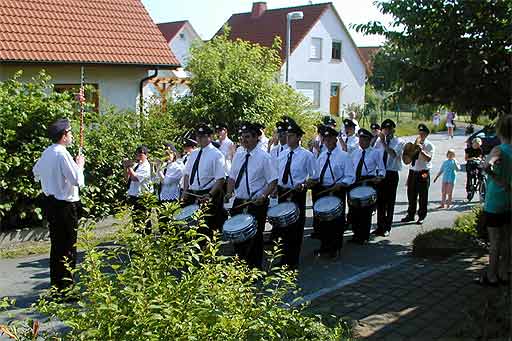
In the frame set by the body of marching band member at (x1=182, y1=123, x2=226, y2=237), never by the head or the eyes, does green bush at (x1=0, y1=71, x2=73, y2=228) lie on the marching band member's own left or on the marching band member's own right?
on the marching band member's own right

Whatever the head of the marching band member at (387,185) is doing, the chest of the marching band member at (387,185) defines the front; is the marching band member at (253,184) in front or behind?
in front

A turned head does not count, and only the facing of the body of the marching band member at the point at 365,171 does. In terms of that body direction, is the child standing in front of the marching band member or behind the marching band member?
behind

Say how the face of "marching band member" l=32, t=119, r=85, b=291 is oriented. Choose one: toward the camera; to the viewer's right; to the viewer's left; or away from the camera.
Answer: to the viewer's right

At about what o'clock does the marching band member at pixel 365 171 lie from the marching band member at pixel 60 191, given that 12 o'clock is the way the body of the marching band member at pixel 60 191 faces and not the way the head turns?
the marching band member at pixel 365 171 is roughly at 1 o'clock from the marching band member at pixel 60 191.

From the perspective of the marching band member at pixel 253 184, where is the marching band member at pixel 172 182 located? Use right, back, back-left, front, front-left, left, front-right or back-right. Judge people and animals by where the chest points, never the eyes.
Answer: right

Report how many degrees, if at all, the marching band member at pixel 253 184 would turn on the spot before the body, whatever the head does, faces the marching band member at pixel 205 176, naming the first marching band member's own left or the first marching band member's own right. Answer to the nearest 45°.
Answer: approximately 90° to the first marching band member's own right

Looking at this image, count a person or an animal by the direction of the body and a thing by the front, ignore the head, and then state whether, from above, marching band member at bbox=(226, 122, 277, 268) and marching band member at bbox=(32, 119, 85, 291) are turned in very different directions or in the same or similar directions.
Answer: very different directions

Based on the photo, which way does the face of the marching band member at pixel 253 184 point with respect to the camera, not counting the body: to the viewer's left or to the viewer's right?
to the viewer's left

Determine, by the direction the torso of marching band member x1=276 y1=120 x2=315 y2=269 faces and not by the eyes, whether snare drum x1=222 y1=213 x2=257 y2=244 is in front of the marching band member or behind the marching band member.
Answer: in front

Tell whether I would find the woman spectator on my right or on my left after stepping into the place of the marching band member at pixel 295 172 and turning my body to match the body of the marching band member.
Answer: on my left

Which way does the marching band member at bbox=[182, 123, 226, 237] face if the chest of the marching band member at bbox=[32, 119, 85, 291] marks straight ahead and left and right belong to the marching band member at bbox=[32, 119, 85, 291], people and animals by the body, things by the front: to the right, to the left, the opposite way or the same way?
the opposite way
